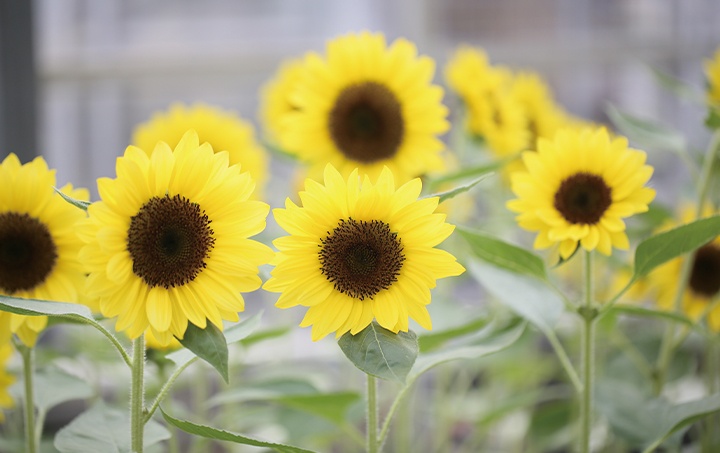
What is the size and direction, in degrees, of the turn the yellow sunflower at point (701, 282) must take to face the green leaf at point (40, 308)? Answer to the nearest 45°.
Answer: approximately 45° to its right

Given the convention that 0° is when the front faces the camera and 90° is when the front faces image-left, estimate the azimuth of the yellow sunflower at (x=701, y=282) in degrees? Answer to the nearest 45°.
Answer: approximately 0°

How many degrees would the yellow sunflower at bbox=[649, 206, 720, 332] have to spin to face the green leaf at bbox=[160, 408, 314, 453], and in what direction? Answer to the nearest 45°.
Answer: approximately 45° to its right

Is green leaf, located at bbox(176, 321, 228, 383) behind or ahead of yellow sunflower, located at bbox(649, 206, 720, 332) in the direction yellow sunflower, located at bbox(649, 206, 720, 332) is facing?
ahead
